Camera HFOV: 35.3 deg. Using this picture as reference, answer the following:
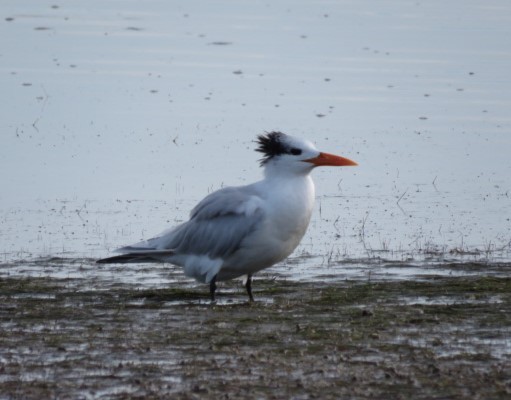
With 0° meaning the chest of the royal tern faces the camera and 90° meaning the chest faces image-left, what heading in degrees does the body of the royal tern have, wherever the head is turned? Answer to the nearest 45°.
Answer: approximately 270°
